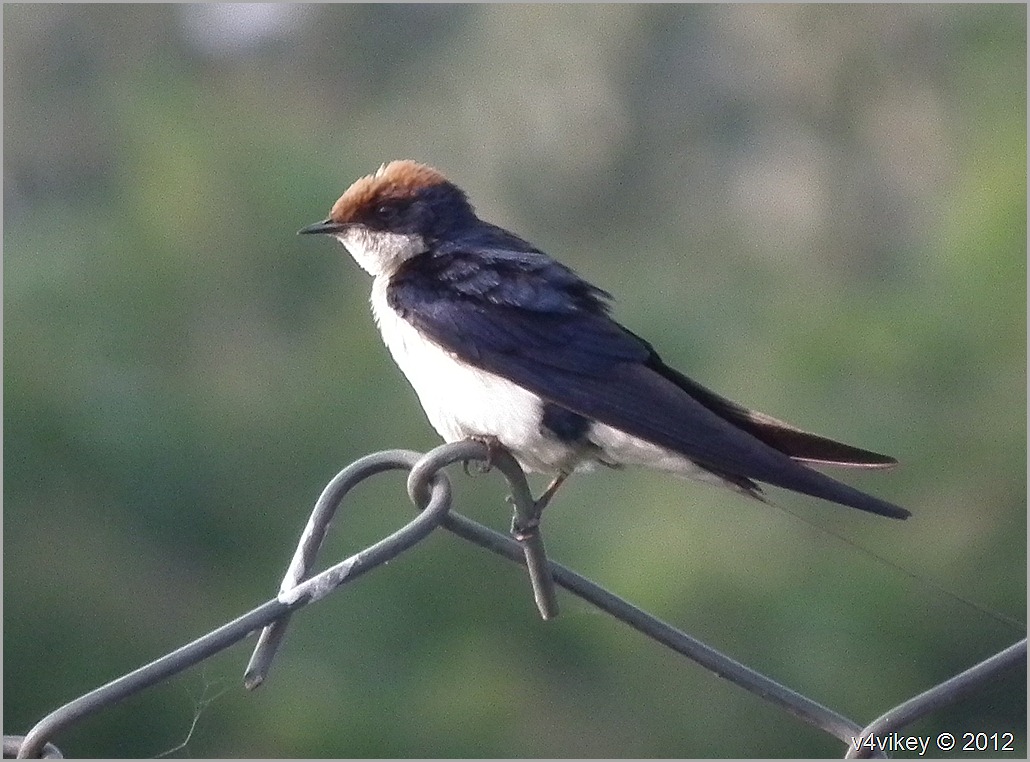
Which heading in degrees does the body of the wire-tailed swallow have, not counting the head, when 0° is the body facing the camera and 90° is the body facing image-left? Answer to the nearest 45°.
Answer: approximately 90°
